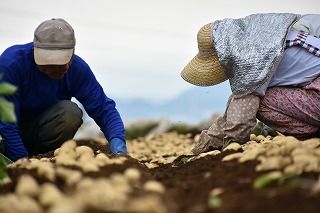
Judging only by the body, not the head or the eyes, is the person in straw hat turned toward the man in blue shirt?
yes

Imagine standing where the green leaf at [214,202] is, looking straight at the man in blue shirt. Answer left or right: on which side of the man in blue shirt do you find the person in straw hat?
right

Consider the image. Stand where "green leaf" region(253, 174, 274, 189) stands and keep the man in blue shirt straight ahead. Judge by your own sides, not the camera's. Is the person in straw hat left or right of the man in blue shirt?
right

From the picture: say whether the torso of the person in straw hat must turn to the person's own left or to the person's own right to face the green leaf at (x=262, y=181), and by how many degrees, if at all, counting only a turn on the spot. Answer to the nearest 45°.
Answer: approximately 90° to the person's own left

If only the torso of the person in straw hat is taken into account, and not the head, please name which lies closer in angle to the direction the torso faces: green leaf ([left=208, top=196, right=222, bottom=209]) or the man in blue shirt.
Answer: the man in blue shirt

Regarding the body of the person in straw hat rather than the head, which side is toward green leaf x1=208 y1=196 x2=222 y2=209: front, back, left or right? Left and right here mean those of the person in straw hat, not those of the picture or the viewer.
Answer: left

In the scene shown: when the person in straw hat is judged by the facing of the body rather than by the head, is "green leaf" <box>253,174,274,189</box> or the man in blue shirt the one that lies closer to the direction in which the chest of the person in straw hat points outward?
the man in blue shirt

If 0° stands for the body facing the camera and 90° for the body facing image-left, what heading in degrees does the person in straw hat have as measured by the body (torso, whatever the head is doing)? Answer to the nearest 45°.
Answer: approximately 90°

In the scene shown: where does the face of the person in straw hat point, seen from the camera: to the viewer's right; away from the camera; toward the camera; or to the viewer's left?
to the viewer's left
